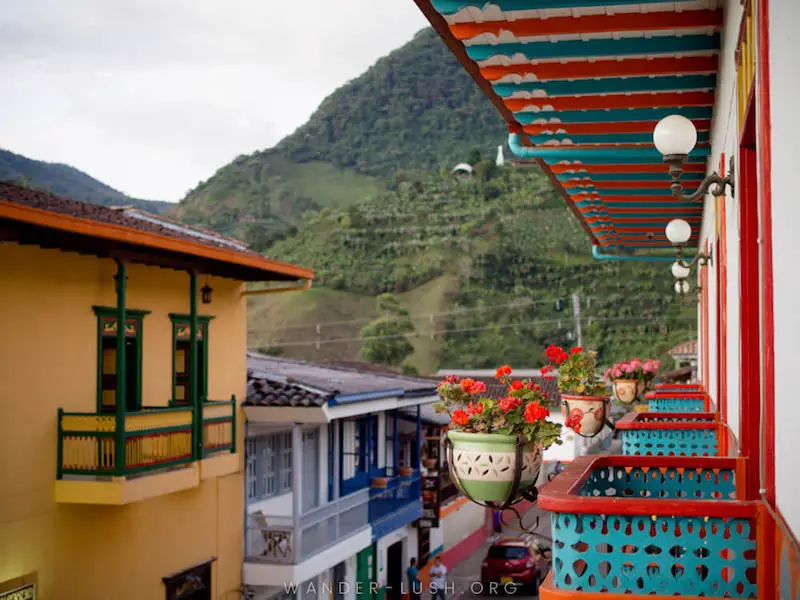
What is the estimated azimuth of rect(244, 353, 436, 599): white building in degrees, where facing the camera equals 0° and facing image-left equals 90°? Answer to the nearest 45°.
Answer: approximately 315°

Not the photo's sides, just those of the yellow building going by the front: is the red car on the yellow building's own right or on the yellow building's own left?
on the yellow building's own left
